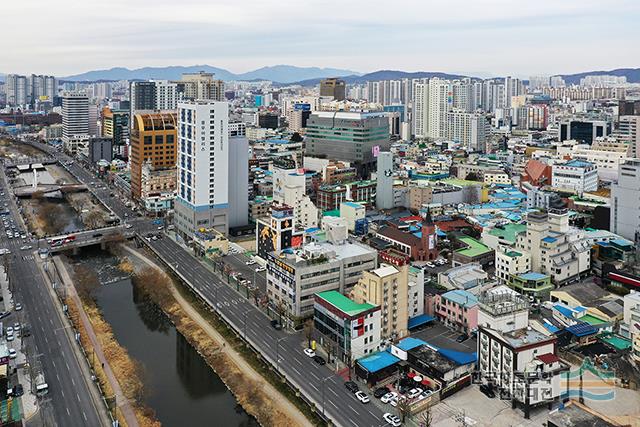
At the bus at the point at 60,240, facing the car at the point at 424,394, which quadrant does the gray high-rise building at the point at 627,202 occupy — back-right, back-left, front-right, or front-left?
front-left

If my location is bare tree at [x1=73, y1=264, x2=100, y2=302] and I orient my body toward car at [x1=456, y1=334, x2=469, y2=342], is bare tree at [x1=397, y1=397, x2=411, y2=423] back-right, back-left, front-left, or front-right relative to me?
front-right

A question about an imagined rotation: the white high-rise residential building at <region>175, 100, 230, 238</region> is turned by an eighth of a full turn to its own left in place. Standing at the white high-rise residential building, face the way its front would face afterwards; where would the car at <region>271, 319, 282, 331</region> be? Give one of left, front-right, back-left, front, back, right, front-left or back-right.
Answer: front

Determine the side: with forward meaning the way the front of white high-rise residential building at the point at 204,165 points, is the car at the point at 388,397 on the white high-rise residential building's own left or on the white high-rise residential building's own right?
on the white high-rise residential building's own left

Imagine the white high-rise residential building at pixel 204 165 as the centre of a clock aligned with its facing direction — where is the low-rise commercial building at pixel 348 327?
The low-rise commercial building is roughly at 10 o'clock from the white high-rise residential building.

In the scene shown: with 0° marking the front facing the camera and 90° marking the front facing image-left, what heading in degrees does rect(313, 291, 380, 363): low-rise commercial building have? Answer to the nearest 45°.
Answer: approximately 45°

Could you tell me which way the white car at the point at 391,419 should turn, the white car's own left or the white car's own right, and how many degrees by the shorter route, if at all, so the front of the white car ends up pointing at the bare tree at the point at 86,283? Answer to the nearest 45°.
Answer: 0° — it already faces it

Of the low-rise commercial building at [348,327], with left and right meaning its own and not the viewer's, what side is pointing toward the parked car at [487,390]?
left

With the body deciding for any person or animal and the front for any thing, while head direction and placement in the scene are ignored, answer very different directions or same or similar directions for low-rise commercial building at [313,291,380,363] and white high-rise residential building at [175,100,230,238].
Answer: same or similar directions

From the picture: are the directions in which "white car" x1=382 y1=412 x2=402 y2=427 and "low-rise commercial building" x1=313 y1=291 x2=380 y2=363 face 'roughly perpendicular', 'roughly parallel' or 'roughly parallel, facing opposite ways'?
roughly perpendicular
